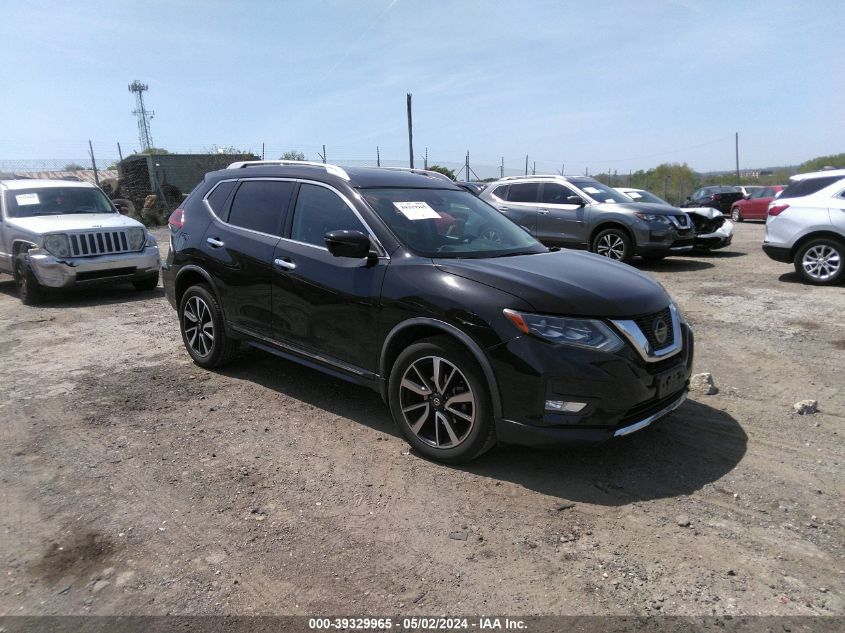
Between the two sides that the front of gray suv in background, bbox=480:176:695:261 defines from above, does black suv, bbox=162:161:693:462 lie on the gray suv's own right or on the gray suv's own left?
on the gray suv's own right

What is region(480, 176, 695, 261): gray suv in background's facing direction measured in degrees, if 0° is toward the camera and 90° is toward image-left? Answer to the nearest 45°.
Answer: approximately 315°

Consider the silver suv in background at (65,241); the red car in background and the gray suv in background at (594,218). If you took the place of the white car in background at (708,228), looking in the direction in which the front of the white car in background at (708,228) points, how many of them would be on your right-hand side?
2

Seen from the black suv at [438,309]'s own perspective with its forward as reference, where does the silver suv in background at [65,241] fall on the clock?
The silver suv in background is roughly at 6 o'clock from the black suv.

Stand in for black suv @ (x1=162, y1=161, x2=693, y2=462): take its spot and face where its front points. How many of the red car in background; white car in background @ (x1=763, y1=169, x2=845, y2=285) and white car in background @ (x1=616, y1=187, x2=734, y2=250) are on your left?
3

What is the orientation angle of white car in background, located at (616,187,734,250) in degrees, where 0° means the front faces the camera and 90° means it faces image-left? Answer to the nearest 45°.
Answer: approximately 315°

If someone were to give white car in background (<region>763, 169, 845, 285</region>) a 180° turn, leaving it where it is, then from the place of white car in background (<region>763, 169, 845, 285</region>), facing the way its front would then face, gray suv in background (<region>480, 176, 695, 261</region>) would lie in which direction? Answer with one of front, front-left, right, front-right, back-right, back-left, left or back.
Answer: front

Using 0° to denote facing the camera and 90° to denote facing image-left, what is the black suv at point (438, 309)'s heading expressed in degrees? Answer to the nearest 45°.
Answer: approximately 315°
